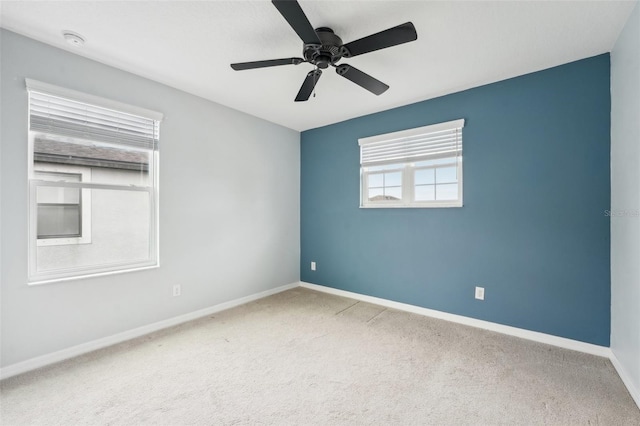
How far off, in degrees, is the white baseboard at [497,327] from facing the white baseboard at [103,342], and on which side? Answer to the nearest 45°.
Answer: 0° — it already faces it

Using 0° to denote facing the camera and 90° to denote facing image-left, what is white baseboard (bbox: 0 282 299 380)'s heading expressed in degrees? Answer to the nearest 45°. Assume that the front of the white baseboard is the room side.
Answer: approximately 315°

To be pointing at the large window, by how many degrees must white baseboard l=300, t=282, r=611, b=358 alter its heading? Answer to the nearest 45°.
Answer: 0° — it already faces it

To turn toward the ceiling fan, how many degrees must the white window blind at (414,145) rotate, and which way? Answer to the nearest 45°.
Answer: approximately 45° to its left

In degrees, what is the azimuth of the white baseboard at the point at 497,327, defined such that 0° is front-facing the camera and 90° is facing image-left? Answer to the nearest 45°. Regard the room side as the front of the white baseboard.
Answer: approximately 45°

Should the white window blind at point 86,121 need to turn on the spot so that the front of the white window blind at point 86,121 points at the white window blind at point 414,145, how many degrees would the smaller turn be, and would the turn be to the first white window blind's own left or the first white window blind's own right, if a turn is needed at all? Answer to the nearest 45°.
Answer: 0° — it already faces it

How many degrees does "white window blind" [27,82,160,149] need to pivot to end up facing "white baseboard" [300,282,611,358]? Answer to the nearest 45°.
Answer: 0° — it already faces it
